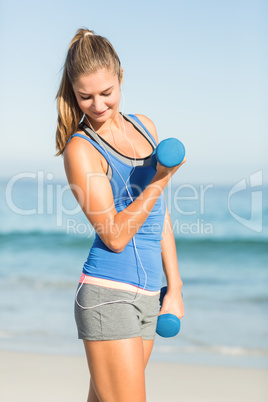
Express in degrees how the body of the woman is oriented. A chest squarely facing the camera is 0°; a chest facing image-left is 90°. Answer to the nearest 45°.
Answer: approximately 315°
